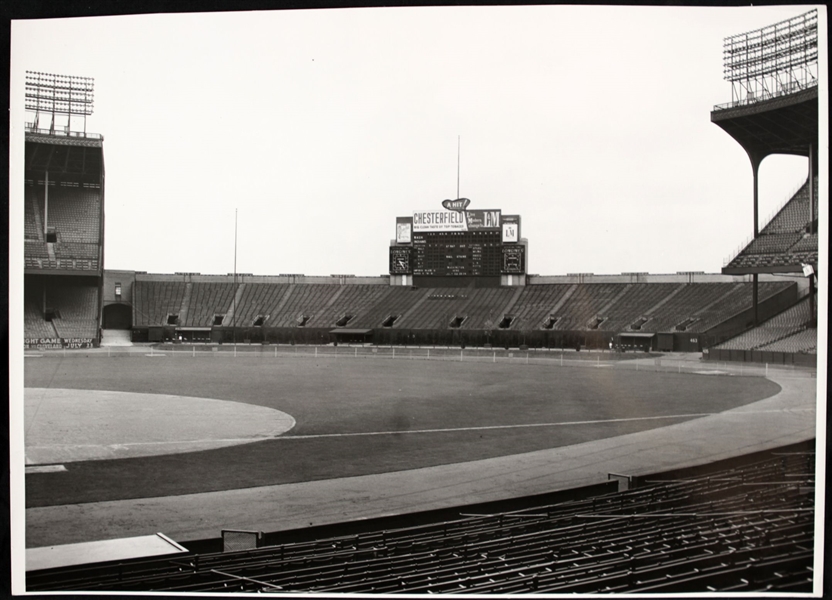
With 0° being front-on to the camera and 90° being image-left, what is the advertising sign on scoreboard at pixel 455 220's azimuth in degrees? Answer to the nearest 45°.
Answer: approximately 0°
